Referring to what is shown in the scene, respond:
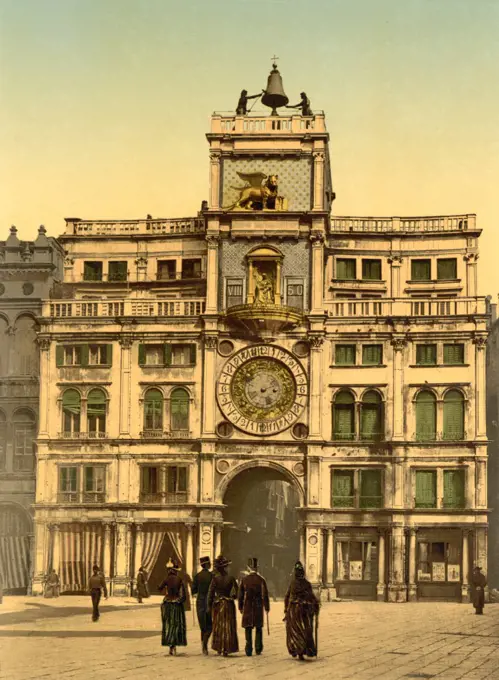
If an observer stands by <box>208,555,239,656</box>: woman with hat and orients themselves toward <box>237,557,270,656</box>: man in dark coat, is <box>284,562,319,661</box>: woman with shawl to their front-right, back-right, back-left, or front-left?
front-right

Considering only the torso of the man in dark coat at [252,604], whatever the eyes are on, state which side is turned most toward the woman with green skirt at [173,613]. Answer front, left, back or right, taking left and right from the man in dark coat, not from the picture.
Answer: left

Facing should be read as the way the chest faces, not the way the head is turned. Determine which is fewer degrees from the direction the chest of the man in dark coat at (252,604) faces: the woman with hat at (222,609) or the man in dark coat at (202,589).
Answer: the man in dark coat

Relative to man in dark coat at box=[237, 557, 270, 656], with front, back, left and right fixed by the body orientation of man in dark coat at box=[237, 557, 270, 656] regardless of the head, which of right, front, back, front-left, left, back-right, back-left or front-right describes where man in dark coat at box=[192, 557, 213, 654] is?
front-left

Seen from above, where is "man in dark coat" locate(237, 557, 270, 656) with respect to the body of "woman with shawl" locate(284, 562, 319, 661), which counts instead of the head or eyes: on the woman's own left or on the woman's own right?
on the woman's own left

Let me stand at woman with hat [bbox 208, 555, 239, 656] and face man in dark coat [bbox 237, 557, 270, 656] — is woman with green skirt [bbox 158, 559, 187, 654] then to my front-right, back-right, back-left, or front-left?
back-left

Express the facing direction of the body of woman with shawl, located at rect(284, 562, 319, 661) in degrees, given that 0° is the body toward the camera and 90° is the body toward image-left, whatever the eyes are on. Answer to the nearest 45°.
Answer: approximately 180°

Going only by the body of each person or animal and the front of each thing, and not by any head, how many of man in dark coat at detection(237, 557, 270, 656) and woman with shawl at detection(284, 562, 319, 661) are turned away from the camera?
2

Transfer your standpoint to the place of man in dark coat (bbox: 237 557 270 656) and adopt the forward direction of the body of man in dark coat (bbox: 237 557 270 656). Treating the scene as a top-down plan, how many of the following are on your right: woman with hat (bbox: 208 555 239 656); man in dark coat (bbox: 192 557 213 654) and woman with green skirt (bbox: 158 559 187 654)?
0

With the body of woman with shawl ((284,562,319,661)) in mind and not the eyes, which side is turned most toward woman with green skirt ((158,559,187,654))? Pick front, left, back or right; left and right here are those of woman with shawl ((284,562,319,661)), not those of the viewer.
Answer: left

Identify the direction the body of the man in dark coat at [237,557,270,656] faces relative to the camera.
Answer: away from the camera

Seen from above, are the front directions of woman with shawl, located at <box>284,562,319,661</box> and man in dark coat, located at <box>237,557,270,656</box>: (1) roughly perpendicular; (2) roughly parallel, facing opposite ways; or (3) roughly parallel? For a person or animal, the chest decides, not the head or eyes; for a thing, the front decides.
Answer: roughly parallel

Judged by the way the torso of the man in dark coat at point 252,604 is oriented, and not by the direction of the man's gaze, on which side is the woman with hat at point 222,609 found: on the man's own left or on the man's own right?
on the man's own left

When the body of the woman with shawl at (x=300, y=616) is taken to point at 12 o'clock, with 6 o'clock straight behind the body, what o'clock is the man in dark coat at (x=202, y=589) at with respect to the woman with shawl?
The man in dark coat is roughly at 10 o'clock from the woman with shawl.

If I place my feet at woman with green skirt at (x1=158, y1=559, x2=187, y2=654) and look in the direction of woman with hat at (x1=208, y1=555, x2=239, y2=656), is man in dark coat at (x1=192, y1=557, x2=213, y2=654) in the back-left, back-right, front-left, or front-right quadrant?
front-left

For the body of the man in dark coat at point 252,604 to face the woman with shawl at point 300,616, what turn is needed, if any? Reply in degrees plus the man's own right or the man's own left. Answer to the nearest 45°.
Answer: approximately 135° to the man's own right
